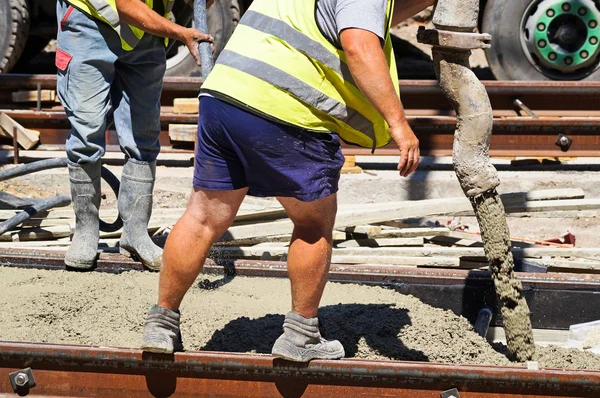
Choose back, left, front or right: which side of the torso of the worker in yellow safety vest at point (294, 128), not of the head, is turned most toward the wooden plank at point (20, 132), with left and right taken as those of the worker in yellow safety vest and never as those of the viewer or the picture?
left

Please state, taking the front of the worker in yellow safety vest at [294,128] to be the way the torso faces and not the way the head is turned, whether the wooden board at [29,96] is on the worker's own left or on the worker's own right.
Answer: on the worker's own left

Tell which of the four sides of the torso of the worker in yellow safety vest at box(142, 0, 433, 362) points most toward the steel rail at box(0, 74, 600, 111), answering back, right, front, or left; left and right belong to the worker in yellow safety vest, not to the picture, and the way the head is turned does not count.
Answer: front

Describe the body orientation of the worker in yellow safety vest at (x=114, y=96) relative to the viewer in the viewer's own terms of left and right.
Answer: facing the viewer and to the right of the viewer

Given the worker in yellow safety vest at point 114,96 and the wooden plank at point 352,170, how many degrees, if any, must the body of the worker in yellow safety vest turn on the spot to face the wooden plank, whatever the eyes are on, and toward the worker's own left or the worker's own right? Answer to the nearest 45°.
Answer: approximately 90° to the worker's own left

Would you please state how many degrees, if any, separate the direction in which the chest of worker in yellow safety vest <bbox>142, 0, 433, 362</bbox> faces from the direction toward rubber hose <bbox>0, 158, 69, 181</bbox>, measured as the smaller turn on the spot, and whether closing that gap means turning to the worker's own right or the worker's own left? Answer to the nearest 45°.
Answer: approximately 90° to the worker's own left

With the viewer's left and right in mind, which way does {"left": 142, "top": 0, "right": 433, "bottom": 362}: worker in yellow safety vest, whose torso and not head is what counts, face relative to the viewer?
facing away from the viewer and to the right of the viewer

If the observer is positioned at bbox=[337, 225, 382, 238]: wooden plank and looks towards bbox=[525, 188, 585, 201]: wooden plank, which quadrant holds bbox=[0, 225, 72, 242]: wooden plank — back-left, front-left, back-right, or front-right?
back-left

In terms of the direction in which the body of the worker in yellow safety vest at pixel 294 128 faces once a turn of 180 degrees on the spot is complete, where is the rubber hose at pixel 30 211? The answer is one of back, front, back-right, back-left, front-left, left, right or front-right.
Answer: right

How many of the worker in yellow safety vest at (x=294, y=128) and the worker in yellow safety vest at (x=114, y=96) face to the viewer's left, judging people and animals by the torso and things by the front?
0
